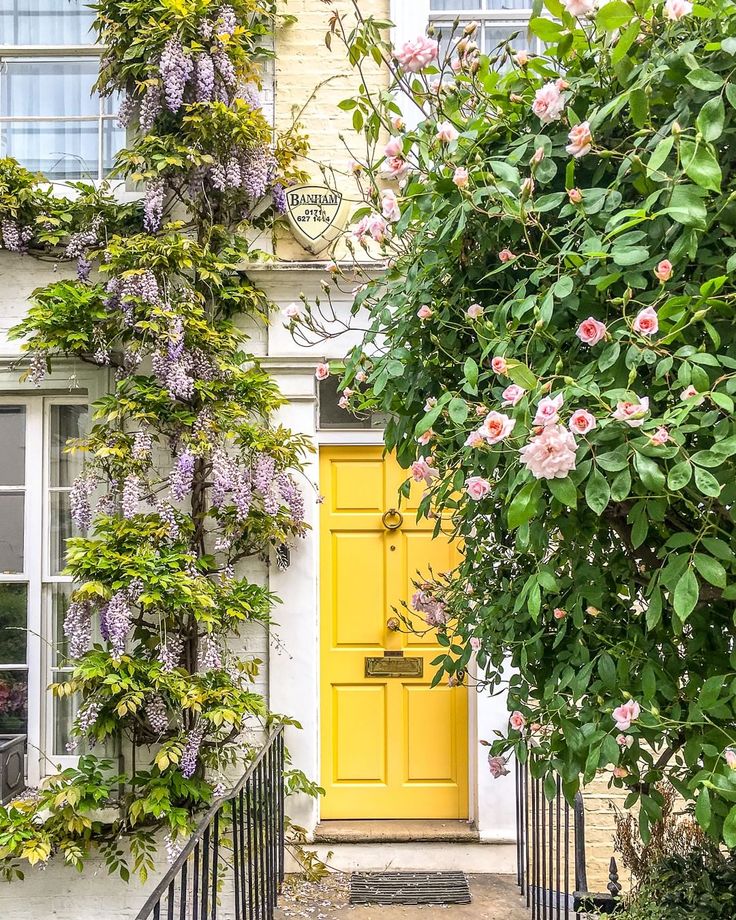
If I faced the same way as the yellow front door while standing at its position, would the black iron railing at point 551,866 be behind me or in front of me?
in front

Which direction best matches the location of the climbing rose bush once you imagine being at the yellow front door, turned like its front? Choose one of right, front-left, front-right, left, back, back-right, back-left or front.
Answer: front

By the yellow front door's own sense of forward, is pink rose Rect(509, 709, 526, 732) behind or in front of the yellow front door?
in front

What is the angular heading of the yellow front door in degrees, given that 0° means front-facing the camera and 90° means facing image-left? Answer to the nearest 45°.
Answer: approximately 0°

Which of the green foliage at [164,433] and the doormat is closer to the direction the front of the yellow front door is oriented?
the doormat

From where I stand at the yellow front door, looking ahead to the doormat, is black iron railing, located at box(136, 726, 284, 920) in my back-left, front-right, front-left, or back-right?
front-right

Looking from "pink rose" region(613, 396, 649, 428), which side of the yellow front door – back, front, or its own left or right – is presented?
front

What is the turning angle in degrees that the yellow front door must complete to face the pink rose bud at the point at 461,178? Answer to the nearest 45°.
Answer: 0° — it already faces it
